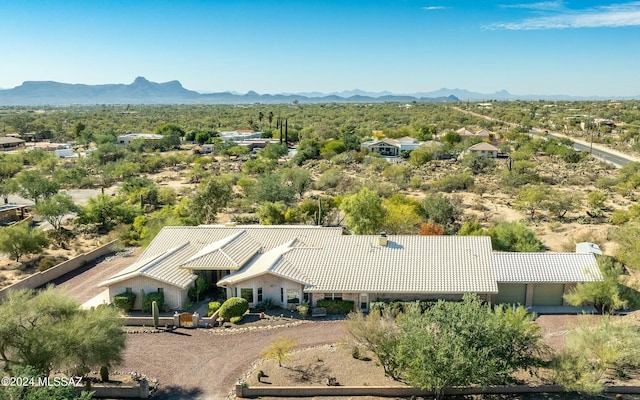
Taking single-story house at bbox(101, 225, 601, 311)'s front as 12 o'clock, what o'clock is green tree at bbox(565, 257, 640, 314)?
The green tree is roughly at 9 o'clock from the single-story house.

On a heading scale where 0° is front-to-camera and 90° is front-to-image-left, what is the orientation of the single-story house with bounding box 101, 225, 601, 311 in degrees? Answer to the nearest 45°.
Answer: approximately 0°

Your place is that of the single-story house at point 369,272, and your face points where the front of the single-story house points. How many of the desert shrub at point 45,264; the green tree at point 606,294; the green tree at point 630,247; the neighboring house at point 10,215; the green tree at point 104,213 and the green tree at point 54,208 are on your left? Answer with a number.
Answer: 2

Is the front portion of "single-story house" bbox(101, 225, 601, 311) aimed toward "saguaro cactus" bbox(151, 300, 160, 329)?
no

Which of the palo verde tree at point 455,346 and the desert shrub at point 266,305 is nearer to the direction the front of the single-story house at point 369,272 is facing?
the palo verde tree

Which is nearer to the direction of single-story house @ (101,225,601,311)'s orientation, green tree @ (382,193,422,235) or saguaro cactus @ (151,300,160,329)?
the saguaro cactus

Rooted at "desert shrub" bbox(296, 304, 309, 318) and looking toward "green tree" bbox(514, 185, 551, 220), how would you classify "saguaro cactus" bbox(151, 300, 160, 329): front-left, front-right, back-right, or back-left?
back-left

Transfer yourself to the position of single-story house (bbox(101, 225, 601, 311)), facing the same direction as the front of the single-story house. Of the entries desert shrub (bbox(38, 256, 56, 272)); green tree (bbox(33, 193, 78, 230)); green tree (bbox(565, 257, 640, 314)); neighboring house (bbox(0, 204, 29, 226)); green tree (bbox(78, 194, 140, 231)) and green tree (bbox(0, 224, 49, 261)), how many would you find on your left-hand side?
1

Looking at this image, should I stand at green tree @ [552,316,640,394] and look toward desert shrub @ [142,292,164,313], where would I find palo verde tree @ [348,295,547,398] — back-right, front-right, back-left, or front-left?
front-left

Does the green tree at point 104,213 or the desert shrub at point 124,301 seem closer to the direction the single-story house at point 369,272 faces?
the desert shrub

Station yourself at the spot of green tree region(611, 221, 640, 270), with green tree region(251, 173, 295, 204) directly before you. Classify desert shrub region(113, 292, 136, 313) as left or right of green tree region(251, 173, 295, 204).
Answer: left

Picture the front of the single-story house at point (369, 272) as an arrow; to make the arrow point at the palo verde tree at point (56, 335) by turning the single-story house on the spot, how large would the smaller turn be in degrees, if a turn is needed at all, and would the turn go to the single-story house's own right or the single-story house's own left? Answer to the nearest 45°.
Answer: approximately 45° to the single-story house's own right

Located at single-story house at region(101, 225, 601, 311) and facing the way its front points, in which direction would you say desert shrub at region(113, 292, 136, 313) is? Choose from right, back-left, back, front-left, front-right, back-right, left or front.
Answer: right

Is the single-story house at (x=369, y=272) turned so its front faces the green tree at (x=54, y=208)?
no

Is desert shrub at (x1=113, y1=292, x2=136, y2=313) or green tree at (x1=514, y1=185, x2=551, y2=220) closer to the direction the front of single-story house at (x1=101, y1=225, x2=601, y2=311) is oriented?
the desert shrub

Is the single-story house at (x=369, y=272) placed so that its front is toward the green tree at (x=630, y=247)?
no

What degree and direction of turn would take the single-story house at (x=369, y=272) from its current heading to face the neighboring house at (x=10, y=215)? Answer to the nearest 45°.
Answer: approximately 135° to its right

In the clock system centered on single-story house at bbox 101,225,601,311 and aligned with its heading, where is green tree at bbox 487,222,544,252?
The green tree is roughly at 8 o'clock from the single-story house.
